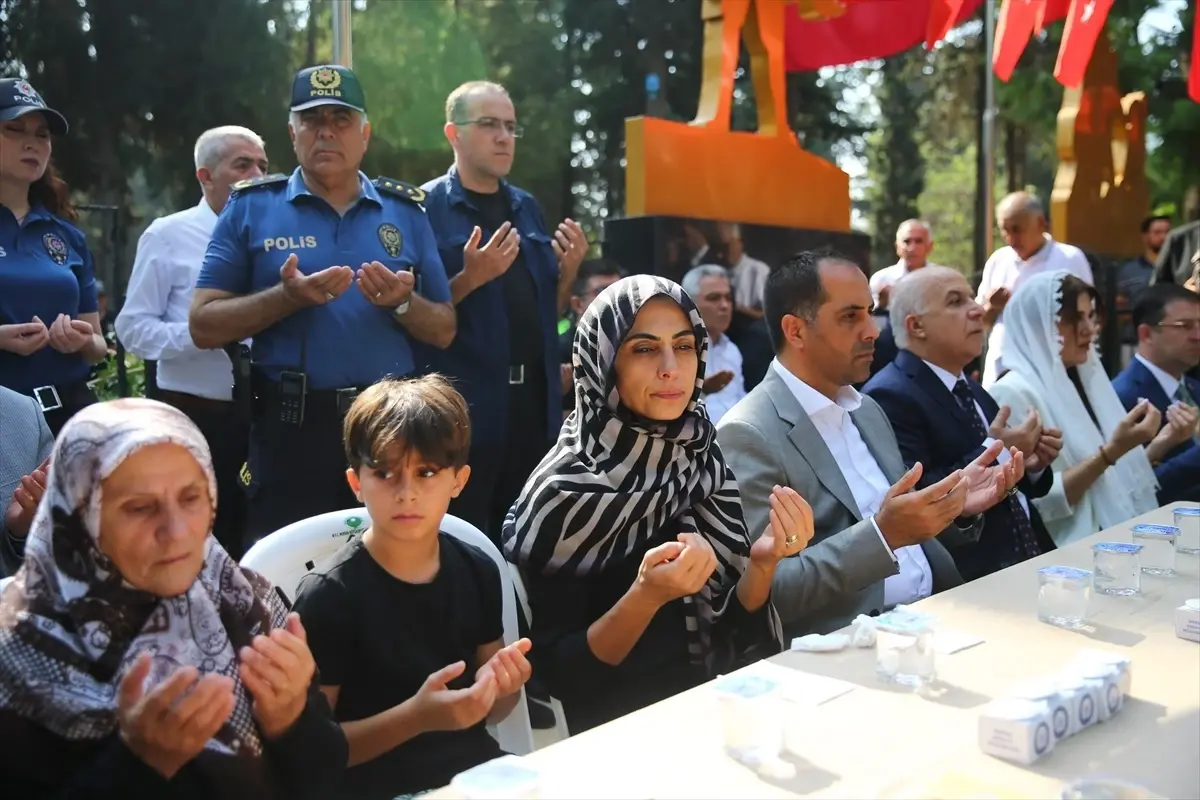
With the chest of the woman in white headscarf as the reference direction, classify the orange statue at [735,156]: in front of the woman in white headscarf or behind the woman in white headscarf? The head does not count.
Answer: behind

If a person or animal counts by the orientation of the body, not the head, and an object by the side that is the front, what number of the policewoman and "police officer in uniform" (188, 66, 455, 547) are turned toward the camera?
2

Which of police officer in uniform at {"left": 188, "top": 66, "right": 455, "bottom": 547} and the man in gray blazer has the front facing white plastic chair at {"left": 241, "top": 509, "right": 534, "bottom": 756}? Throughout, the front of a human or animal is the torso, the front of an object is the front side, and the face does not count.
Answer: the police officer in uniform

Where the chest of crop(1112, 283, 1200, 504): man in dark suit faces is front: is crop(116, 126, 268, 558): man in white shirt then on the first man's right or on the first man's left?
on the first man's right

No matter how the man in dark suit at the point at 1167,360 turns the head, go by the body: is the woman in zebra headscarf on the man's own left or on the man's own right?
on the man's own right

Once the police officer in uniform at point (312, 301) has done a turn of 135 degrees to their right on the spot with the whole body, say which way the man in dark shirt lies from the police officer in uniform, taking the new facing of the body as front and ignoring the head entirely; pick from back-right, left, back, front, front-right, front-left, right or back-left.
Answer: right

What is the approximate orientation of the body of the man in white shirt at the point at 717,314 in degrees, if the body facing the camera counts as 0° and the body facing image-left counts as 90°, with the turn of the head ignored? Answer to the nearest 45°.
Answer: approximately 315°

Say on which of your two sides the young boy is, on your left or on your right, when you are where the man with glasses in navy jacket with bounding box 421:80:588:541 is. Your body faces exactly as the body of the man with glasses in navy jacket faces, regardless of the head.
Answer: on your right

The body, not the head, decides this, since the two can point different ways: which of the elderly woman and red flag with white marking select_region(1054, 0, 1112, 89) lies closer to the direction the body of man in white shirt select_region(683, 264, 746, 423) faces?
the elderly woman

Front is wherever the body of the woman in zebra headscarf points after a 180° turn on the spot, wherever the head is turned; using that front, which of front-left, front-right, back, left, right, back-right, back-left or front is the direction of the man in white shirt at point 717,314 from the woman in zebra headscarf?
front-right

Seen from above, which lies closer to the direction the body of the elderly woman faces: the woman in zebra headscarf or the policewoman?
the woman in zebra headscarf
